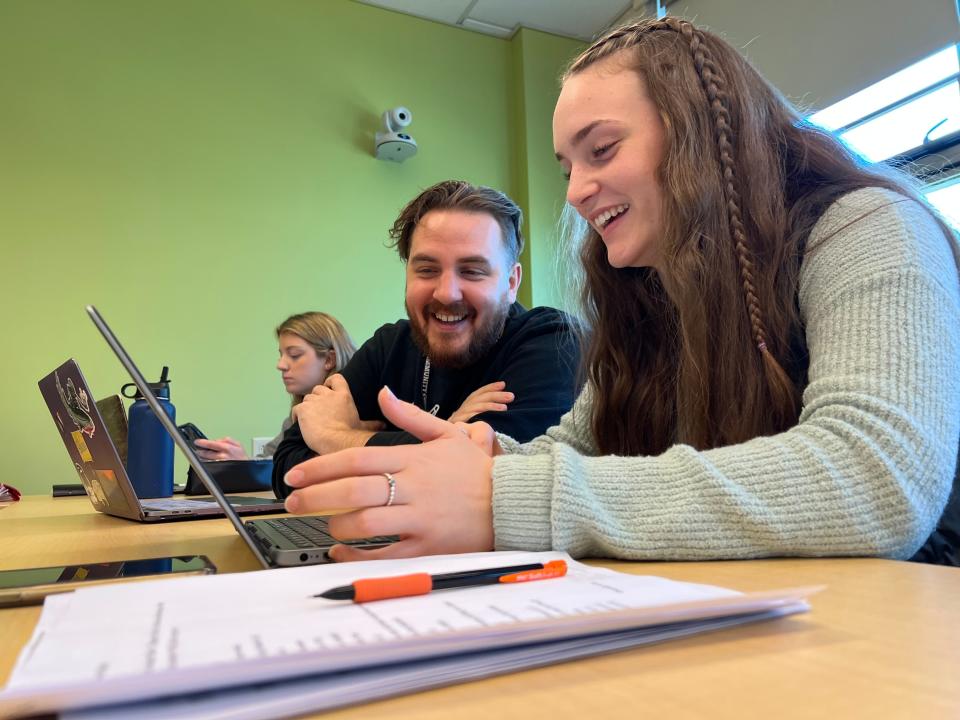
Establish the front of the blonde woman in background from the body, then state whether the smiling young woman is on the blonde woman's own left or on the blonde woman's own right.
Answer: on the blonde woman's own left

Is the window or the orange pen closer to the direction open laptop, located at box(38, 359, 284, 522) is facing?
the window

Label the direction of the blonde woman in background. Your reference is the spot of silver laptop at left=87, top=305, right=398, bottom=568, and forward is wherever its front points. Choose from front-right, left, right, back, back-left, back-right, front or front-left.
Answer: left

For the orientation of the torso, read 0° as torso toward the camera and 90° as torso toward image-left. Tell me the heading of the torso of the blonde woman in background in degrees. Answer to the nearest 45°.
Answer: approximately 90°

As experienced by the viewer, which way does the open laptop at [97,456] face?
facing to the right of the viewer

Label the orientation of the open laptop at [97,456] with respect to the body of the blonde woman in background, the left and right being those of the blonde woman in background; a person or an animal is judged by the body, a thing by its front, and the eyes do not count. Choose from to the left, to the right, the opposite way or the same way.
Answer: the opposite way

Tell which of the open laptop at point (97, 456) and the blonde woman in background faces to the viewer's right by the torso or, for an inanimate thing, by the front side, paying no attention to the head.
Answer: the open laptop

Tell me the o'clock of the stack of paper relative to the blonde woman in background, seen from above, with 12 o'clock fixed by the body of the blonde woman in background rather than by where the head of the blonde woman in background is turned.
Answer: The stack of paper is roughly at 9 o'clock from the blonde woman in background.

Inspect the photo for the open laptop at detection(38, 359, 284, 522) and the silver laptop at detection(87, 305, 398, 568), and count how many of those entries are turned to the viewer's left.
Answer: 0

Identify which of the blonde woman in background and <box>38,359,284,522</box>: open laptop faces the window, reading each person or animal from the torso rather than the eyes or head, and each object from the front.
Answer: the open laptop

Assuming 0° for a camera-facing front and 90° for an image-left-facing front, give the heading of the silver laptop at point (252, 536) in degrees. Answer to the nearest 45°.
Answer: approximately 270°

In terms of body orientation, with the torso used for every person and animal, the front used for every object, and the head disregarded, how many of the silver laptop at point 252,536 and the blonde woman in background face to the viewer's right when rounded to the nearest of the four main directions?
1
